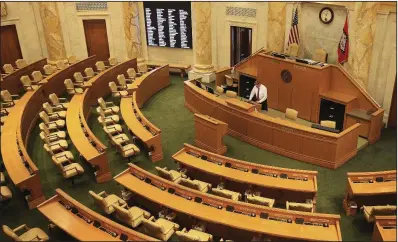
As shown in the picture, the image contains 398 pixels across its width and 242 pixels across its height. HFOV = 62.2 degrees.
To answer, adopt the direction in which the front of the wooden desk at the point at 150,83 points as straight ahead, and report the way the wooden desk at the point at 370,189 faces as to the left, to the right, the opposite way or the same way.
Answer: to the left

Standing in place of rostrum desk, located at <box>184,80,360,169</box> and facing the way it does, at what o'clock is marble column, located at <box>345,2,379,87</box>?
The marble column is roughly at 6 o'clock from the rostrum desk.

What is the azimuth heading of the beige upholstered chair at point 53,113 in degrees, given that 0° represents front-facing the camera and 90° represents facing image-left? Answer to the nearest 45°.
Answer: approximately 270°

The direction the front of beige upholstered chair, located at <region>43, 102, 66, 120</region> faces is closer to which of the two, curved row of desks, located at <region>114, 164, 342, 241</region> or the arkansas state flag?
the arkansas state flag

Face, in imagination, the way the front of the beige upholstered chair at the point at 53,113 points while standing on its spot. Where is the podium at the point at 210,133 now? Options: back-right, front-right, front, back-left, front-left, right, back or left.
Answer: front-right

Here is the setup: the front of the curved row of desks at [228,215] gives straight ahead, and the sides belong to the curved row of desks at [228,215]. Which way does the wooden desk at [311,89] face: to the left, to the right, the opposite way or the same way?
the opposite way
